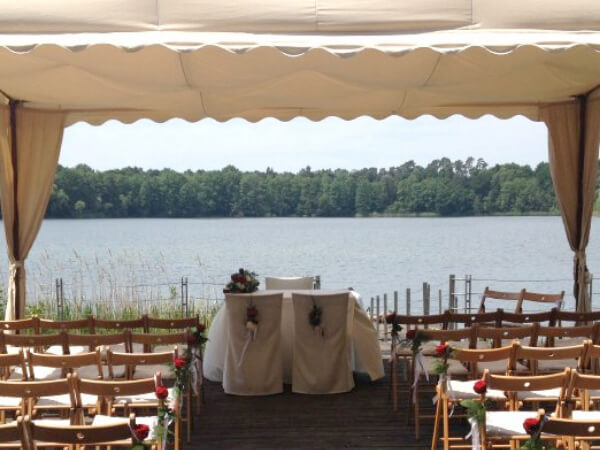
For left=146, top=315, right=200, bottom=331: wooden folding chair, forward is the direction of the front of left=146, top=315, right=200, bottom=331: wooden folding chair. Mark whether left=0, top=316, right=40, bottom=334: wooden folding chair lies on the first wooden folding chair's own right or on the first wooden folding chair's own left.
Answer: on the first wooden folding chair's own left

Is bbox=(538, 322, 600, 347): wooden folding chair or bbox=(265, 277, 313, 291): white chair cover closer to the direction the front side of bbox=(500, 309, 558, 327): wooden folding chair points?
the white chair cover

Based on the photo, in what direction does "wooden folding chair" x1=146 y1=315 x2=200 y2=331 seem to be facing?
away from the camera

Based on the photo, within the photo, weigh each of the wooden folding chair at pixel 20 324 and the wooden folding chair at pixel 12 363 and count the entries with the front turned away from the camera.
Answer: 2

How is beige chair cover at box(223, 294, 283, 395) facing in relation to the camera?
away from the camera

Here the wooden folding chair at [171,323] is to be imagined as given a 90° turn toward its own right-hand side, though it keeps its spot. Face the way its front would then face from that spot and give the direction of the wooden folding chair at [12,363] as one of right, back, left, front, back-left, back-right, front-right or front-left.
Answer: back-right

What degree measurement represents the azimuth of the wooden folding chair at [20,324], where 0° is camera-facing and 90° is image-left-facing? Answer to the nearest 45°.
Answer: approximately 180°

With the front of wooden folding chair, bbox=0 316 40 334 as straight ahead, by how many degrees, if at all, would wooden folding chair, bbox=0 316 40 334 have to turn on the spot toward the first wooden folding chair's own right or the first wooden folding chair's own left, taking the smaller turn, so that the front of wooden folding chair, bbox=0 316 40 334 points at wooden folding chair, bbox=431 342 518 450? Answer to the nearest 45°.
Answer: approximately 135° to the first wooden folding chair's own right

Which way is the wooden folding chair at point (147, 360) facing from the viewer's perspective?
away from the camera

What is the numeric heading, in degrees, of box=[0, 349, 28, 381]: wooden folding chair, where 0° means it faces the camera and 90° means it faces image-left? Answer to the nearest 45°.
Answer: approximately 180°

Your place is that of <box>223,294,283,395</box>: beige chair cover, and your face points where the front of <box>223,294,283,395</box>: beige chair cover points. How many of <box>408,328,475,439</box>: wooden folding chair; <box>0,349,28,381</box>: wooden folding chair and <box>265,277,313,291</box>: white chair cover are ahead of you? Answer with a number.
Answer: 1

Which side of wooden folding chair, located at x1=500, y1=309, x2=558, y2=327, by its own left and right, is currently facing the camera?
back

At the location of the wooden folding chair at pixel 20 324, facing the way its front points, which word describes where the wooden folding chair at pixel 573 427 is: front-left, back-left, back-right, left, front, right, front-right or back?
back-right

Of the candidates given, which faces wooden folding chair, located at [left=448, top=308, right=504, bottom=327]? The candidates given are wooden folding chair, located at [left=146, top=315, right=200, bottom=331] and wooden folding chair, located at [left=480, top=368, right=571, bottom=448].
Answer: wooden folding chair, located at [left=480, top=368, right=571, bottom=448]
